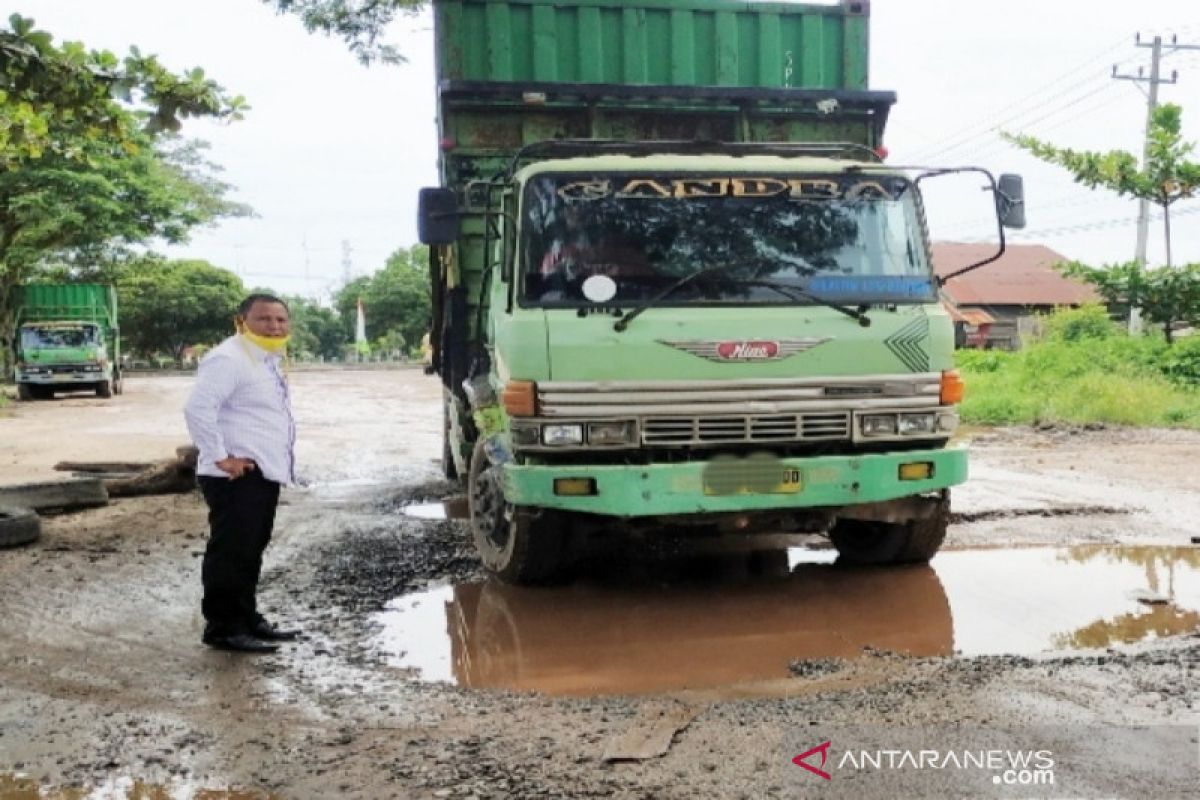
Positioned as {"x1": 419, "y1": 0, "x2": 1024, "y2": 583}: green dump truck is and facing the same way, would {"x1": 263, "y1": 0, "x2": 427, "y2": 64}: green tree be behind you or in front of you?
behind

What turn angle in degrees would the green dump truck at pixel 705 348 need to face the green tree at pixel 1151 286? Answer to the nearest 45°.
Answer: approximately 135° to its left

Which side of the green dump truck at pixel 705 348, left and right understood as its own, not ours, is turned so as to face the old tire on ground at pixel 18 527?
right

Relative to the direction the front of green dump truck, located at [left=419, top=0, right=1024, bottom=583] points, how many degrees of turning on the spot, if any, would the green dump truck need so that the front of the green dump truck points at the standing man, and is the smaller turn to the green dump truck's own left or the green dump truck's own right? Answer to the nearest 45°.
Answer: approximately 90° to the green dump truck's own right

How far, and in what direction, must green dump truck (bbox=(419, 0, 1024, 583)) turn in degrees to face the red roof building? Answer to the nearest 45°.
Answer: approximately 180°

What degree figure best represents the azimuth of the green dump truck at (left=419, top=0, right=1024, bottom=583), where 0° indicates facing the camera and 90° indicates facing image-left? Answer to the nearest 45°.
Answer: approximately 0°

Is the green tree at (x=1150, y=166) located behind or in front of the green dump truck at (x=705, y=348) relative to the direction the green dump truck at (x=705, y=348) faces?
behind

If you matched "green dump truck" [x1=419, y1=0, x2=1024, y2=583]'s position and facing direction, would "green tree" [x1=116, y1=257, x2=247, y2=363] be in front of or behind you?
behind
